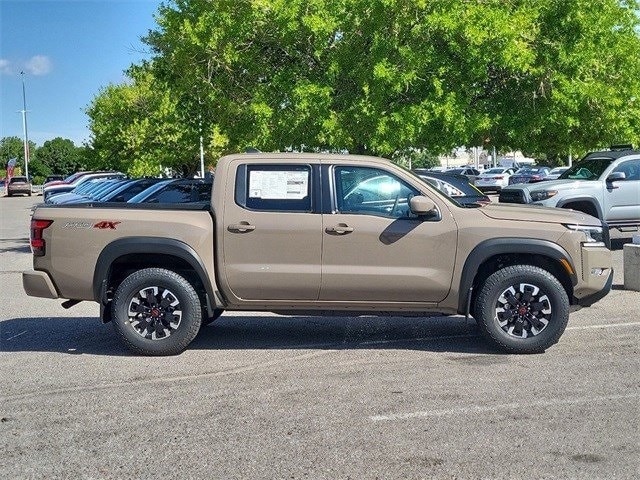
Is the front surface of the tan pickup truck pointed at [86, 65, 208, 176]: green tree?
no

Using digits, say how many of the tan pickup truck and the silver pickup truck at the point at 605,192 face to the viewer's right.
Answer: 1

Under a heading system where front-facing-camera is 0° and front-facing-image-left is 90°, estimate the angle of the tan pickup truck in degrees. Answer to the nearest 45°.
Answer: approximately 270°

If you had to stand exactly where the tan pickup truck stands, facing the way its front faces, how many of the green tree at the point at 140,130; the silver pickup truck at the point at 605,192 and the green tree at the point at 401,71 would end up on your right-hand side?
0

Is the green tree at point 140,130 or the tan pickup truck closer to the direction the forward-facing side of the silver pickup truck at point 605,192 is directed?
the tan pickup truck

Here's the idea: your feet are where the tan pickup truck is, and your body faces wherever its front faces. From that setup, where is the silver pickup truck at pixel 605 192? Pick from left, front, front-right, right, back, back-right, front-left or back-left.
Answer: front-left

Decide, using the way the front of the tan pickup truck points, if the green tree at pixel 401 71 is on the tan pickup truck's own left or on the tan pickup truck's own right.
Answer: on the tan pickup truck's own left

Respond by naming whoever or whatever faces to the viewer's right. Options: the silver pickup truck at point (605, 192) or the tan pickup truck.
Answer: the tan pickup truck

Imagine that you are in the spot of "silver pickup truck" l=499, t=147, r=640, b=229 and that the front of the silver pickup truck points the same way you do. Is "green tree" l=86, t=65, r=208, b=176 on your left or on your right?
on your right

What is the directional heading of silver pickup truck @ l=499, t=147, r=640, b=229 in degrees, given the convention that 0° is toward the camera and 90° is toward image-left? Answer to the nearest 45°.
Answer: approximately 45°
